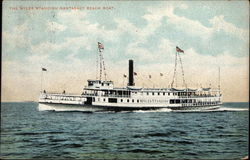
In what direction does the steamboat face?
to the viewer's left
